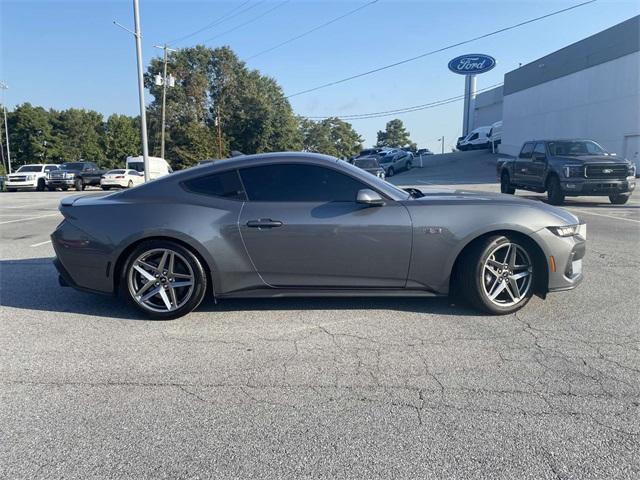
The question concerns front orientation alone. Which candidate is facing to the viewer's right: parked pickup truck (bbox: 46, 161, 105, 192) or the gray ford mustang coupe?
the gray ford mustang coupe

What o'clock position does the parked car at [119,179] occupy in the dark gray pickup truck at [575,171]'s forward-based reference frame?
The parked car is roughly at 5 o'clock from the dark gray pickup truck.

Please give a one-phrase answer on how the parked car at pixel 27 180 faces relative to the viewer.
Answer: facing the viewer and to the left of the viewer

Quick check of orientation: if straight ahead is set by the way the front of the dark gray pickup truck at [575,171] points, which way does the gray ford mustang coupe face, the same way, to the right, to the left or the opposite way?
to the left

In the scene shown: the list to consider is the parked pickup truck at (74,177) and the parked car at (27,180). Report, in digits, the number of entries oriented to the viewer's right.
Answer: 0

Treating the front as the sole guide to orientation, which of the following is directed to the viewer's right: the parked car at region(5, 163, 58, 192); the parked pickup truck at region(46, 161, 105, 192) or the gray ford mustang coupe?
the gray ford mustang coupe

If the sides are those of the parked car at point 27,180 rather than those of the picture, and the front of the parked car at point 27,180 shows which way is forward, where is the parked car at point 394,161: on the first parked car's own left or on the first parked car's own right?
on the first parked car's own left

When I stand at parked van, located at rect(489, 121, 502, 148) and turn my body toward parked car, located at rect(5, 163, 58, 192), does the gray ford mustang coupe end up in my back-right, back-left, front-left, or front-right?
front-left

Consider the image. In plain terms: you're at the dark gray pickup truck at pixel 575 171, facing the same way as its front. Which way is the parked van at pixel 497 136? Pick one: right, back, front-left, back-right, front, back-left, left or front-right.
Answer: back-left

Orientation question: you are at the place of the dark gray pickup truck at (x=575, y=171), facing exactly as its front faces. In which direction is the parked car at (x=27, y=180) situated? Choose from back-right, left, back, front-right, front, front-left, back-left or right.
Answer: back-right

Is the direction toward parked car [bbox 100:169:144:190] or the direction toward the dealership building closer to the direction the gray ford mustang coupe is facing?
the dealership building

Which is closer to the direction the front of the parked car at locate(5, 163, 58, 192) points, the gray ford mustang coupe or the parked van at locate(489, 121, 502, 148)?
the gray ford mustang coupe

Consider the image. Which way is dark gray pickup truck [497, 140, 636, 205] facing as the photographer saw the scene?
facing the viewer and to the right of the viewer

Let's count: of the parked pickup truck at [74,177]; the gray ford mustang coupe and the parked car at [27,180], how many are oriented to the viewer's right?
1

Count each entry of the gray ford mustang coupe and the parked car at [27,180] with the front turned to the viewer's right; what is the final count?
1

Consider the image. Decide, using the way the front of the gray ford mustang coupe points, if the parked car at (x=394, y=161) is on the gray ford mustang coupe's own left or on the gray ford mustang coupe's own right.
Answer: on the gray ford mustang coupe's own left

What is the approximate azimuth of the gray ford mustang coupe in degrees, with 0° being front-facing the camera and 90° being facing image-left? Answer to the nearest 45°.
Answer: approximately 270°

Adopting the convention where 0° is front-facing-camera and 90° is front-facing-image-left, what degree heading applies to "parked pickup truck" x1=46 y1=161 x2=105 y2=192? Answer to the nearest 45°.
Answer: approximately 45°
